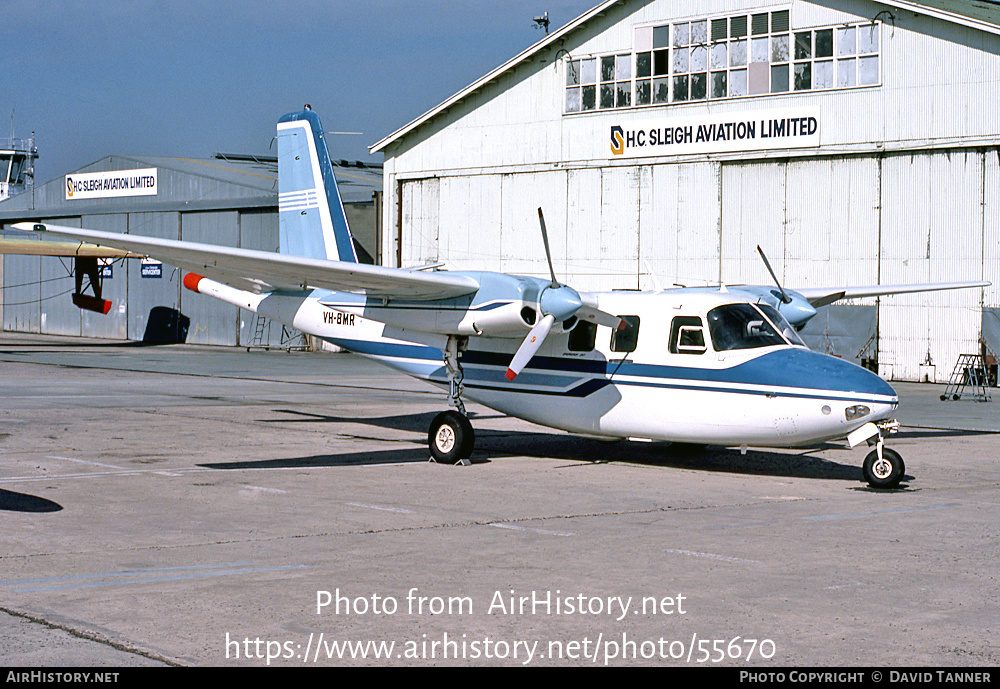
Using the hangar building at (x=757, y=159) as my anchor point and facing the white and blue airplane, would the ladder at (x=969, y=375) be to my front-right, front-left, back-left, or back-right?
front-left

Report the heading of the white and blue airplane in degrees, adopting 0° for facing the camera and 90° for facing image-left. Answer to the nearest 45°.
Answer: approximately 315°

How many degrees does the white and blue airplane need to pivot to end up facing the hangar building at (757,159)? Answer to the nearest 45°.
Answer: approximately 135° to its left

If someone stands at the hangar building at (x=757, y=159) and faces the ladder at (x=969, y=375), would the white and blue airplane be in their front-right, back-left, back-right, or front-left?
front-right

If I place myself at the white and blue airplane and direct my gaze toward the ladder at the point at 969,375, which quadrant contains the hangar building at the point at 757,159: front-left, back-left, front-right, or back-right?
front-left
